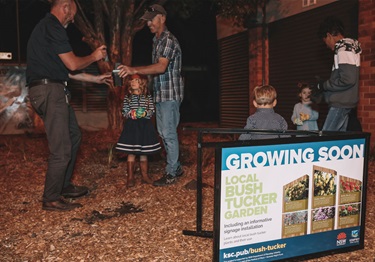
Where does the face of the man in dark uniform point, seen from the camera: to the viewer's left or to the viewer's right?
to the viewer's right

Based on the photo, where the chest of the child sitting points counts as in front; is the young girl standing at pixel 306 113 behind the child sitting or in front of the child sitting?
in front

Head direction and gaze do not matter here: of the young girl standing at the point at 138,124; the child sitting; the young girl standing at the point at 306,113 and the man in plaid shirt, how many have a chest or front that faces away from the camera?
1

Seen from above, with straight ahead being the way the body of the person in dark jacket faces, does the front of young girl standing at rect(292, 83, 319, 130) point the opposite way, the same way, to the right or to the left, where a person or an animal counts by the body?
to the left

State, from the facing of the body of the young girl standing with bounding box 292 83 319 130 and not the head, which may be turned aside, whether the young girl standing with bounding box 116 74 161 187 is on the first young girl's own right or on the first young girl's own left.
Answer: on the first young girl's own right

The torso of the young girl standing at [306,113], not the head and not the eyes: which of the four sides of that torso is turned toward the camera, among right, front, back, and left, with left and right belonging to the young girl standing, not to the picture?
front

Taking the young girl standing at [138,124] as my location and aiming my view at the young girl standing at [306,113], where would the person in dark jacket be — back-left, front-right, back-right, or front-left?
front-right

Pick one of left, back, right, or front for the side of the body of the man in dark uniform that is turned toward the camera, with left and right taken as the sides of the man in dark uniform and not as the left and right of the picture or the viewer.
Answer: right

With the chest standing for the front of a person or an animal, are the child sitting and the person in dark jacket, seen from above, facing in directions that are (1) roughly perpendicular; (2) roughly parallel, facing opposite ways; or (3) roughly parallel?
roughly perpendicular

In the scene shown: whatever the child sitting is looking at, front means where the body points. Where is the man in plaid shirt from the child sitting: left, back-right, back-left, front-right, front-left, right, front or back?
front-left

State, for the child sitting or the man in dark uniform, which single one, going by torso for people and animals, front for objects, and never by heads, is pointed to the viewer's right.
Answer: the man in dark uniform

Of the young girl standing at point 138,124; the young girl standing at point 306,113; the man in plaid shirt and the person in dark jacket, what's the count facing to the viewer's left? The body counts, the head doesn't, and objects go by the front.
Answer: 2

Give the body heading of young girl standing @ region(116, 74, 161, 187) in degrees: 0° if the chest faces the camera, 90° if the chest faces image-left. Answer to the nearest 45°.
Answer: approximately 0°

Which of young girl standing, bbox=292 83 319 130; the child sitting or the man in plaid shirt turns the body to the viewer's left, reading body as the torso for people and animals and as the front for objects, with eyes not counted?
the man in plaid shirt

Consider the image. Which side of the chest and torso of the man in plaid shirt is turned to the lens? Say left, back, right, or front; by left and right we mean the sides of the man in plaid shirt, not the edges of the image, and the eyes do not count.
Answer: left

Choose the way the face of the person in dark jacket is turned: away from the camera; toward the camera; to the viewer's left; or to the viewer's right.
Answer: to the viewer's left

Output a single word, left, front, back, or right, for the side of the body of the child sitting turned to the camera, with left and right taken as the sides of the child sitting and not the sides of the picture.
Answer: back

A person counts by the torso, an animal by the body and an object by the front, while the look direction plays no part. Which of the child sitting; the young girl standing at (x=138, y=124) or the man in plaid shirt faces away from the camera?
the child sitting

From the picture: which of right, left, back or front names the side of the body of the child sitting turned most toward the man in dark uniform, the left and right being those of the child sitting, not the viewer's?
left

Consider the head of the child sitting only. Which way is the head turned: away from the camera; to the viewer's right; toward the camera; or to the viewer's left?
away from the camera

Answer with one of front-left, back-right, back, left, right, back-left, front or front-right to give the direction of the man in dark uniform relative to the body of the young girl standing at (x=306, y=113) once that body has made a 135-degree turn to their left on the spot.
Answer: back
